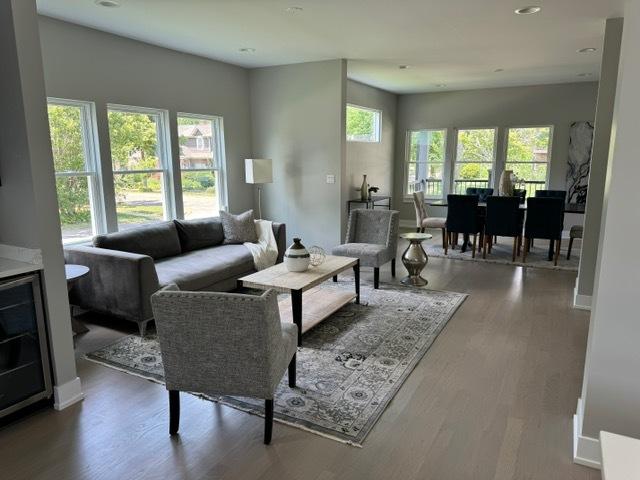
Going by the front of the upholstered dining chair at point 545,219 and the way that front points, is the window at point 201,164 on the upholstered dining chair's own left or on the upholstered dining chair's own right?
on the upholstered dining chair's own left

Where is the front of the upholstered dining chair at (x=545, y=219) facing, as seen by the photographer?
facing away from the viewer

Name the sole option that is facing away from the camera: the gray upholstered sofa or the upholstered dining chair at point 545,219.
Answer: the upholstered dining chair

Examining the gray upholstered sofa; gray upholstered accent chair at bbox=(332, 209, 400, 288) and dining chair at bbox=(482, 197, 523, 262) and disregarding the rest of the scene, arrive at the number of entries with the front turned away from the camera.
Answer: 1

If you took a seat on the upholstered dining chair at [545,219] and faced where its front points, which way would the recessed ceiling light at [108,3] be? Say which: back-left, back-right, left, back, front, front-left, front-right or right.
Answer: back-left

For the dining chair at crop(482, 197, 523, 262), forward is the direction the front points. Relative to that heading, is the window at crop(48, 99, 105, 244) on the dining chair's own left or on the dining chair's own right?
on the dining chair's own left

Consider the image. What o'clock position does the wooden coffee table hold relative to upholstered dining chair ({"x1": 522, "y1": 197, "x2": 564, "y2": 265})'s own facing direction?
The wooden coffee table is roughly at 7 o'clock from the upholstered dining chair.

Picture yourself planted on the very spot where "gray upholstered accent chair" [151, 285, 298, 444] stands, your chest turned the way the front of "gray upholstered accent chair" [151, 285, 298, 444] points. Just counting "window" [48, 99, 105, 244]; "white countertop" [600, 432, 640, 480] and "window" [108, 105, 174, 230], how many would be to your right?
1

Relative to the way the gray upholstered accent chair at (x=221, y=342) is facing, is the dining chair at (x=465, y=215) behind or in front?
in front

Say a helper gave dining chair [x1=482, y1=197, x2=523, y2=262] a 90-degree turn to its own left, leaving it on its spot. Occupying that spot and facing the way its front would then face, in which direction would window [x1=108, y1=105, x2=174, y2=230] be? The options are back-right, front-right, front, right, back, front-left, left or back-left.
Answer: front-left

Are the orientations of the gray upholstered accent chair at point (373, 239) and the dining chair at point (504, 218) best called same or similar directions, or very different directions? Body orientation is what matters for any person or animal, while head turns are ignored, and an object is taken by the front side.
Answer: very different directions

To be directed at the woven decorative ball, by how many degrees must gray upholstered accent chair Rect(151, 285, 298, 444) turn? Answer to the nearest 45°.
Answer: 0° — it already faces it

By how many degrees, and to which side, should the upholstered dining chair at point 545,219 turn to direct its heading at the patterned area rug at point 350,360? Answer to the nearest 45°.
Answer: approximately 180°

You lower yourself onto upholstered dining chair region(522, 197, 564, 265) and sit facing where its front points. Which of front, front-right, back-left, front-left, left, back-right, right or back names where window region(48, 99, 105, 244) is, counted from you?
back-left

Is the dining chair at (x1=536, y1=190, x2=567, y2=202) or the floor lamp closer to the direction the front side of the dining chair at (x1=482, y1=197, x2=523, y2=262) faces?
the dining chair

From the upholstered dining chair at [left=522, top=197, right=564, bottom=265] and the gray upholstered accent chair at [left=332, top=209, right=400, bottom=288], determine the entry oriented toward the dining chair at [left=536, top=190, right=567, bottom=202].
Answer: the upholstered dining chair

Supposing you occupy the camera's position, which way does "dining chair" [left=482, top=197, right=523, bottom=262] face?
facing away from the viewer

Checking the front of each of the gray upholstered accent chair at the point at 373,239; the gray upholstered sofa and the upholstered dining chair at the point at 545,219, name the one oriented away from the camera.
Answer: the upholstered dining chair

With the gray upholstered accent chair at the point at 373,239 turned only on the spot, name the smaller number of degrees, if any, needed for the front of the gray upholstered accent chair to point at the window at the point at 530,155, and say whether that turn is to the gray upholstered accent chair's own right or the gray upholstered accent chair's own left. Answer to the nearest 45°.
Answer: approximately 180°
